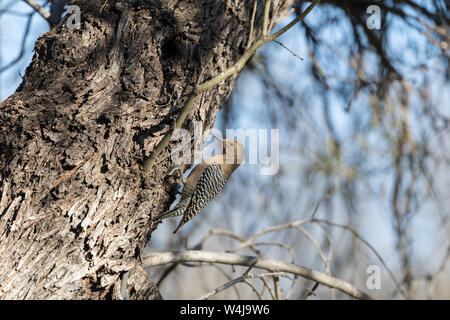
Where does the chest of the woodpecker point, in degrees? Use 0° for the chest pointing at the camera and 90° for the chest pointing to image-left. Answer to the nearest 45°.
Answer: approximately 90°
